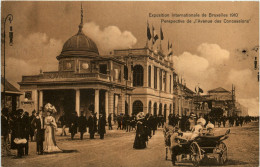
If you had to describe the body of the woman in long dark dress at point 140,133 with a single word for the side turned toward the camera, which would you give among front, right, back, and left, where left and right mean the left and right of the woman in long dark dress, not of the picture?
front

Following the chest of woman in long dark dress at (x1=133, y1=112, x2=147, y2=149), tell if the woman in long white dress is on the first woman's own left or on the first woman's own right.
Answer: on the first woman's own right

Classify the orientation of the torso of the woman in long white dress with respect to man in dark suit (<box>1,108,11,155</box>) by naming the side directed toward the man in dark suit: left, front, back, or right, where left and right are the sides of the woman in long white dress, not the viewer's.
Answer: right

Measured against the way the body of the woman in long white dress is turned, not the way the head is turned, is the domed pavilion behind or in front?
behind

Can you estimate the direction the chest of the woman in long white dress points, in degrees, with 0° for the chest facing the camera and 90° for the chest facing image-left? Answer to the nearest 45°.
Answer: approximately 45°

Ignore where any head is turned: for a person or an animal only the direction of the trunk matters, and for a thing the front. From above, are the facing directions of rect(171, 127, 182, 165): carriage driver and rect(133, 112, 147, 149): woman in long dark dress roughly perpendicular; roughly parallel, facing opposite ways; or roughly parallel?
roughly perpendicular

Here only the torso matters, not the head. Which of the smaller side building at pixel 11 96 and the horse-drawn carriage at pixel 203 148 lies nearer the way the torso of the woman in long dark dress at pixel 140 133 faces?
the horse-drawn carriage
